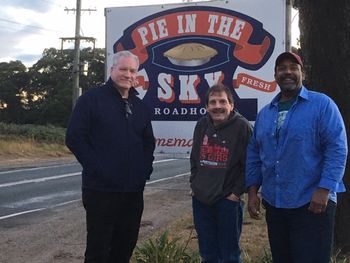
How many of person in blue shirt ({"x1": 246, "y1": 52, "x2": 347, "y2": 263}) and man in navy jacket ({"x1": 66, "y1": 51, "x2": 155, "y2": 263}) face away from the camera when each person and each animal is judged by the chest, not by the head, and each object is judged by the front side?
0

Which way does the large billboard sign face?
toward the camera

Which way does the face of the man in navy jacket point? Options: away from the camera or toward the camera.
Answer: toward the camera

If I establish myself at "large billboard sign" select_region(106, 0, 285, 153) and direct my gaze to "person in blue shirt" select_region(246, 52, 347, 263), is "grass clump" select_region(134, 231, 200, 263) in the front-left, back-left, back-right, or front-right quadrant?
front-right

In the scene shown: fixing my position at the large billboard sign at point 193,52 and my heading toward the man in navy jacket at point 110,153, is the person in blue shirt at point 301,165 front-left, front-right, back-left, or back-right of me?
front-left

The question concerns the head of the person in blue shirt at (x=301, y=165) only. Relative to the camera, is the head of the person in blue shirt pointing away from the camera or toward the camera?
toward the camera

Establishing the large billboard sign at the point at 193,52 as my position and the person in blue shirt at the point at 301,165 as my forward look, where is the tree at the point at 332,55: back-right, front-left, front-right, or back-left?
front-left

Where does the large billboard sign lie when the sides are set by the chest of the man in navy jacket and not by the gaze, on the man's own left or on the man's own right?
on the man's own left

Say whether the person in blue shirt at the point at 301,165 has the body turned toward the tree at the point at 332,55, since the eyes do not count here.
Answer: no

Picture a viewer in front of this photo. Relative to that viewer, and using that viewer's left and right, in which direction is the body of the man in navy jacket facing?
facing the viewer and to the right of the viewer

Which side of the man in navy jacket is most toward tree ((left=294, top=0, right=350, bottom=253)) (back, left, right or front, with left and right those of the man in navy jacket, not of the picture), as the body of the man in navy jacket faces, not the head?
left

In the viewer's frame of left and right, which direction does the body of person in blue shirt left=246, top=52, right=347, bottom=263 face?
facing the viewer and to the left of the viewer

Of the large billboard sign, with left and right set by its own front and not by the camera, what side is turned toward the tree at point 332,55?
left

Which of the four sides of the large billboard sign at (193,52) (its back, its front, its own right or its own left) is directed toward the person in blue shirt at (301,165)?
front

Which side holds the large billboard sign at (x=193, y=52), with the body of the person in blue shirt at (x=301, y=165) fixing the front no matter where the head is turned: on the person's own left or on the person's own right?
on the person's own right

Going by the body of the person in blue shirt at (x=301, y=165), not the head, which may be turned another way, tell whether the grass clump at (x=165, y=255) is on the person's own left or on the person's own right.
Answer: on the person's own right
